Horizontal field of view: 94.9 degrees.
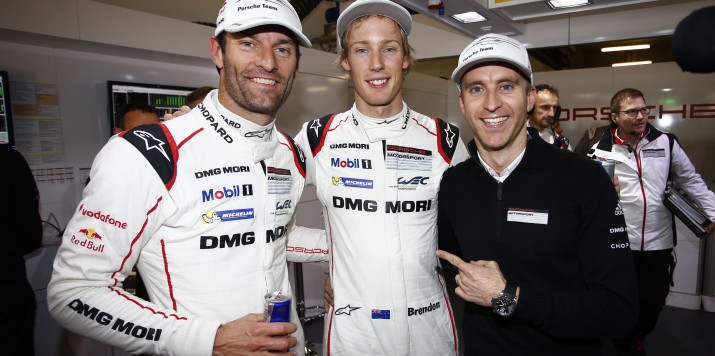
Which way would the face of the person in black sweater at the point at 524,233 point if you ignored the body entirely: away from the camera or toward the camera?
toward the camera

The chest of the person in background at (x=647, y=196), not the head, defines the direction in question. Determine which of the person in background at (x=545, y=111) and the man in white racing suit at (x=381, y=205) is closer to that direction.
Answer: the man in white racing suit

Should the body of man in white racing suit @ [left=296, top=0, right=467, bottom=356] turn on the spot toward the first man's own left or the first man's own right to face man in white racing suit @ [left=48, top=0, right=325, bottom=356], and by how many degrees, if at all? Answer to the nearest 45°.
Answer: approximately 45° to the first man's own right

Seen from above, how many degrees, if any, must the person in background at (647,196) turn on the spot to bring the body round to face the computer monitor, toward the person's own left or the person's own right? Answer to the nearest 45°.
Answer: approximately 45° to the person's own right

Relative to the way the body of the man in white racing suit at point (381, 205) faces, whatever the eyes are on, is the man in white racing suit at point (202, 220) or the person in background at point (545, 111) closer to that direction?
the man in white racing suit

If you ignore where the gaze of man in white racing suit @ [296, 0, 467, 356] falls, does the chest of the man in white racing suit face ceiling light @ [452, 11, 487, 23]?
no

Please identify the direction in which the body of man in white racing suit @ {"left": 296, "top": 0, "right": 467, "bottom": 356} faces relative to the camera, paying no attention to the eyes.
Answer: toward the camera

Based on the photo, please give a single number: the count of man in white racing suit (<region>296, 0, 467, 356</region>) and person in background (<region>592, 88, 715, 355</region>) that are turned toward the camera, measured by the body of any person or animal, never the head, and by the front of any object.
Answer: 2

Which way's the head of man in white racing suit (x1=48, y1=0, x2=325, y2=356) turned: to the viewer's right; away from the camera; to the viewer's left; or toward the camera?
toward the camera

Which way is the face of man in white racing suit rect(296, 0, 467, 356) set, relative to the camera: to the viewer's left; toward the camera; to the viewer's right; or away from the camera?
toward the camera

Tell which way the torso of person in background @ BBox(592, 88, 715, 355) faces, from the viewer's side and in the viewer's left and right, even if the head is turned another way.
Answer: facing the viewer

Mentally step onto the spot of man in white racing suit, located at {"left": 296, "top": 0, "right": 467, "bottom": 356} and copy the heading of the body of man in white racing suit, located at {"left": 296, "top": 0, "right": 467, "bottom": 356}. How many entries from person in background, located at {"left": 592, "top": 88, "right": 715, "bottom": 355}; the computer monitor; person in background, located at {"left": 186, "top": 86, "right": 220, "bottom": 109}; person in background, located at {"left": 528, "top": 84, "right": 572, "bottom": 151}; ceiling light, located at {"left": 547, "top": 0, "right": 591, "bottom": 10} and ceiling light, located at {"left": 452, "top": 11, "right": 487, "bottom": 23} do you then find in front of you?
0

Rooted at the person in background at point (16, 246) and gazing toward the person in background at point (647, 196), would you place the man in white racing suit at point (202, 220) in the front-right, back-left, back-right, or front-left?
front-right

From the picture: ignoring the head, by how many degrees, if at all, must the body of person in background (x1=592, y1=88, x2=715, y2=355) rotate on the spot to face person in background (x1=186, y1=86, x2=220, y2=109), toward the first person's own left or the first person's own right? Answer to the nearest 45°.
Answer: approximately 45° to the first person's own right

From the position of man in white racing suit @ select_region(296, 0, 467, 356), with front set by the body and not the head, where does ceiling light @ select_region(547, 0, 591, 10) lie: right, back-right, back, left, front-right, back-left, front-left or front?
back-left

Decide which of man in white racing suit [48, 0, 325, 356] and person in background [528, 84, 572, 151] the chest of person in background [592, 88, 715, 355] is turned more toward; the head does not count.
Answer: the man in white racing suit

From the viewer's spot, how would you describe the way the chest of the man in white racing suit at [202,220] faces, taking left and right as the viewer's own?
facing the viewer and to the right of the viewer
